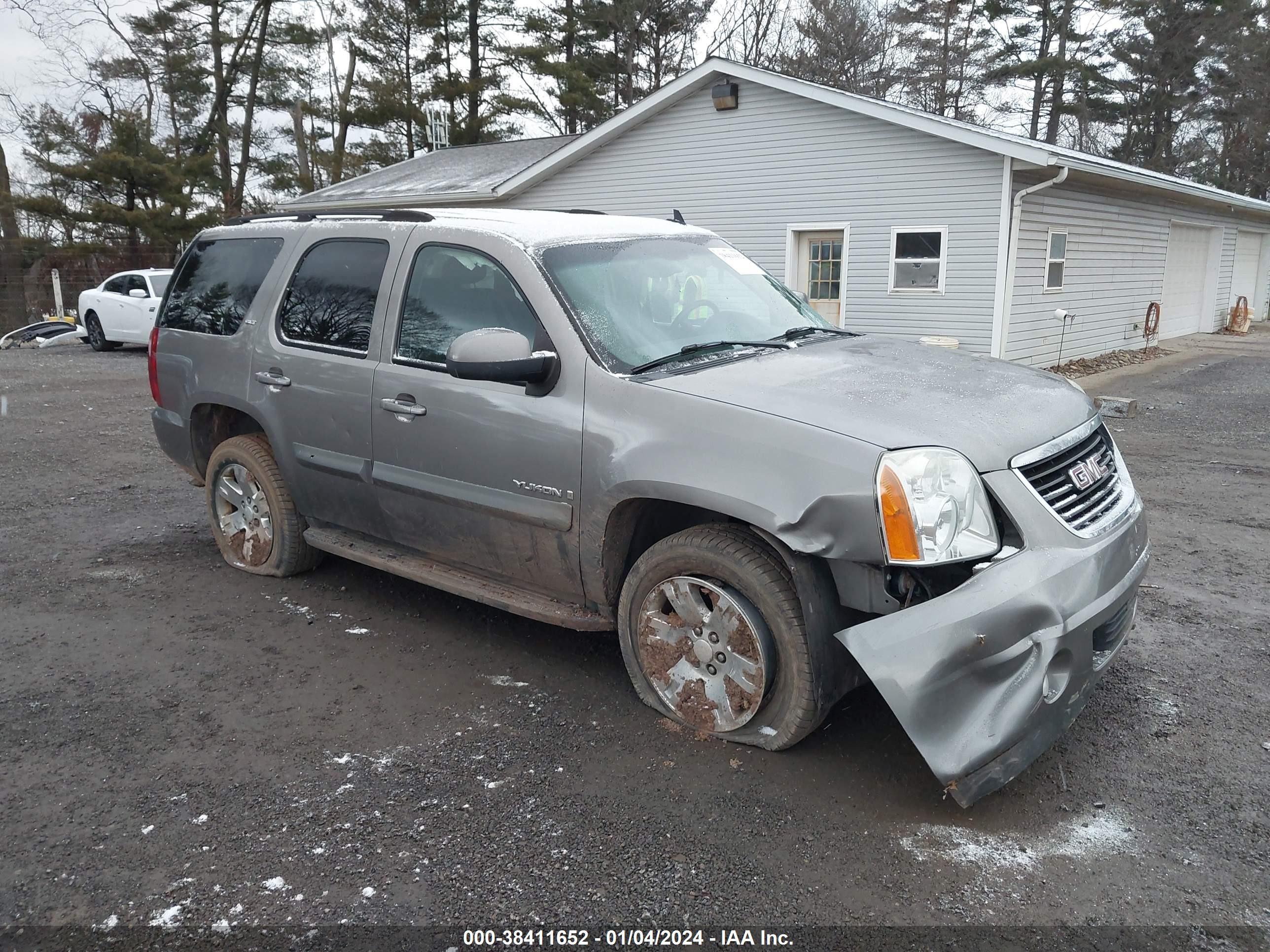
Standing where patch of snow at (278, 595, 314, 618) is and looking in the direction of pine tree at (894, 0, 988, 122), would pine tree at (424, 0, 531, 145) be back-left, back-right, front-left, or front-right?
front-left

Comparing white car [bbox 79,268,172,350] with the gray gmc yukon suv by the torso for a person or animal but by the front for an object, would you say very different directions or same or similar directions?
same or similar directions

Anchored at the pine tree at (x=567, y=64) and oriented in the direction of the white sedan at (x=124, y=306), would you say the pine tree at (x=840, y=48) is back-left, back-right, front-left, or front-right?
back-left

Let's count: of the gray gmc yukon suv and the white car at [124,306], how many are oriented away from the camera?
0

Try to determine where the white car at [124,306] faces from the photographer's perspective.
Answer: facing the viewer and to the right of the viewer

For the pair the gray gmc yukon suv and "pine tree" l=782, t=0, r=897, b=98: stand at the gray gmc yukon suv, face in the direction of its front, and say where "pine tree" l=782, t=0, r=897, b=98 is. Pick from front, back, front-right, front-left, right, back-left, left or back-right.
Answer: back-left

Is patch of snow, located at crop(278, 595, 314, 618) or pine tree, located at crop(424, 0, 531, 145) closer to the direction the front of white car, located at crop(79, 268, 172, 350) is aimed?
the patch of snow

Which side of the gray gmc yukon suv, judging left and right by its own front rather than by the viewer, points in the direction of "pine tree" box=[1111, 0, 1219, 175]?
left

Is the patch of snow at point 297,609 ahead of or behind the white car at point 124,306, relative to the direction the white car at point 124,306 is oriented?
ahead

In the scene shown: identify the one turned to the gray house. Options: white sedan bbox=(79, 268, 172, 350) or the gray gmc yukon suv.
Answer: the white sedan

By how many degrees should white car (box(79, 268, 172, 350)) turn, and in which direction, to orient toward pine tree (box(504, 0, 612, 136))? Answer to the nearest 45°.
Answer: approximately 90° to its left

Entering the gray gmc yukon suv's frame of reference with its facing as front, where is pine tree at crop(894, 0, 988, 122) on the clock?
The pine tree is roughly at 8 o'clock from the gray gmc yukon suv.

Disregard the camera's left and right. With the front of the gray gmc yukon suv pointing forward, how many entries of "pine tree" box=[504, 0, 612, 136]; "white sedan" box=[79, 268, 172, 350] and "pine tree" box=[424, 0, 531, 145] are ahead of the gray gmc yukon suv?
0

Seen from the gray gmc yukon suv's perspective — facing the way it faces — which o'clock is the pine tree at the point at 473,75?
The pine tree is roughly at 7 o'clock from the gray gmc yukon suv.

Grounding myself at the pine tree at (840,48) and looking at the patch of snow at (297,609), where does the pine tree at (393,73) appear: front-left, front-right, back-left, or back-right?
front-right

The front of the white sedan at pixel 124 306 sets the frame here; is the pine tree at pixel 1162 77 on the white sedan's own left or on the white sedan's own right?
on the white sedan's own left

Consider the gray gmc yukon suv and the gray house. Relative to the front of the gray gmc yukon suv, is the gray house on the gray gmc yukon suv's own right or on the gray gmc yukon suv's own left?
on the gray gmc yukon suv's own left

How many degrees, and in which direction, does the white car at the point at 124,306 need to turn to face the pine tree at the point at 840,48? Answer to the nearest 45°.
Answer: approximately 45° to its left

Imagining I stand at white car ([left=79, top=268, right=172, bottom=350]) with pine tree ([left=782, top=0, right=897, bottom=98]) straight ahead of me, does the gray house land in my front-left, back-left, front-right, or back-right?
front-right
